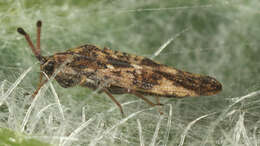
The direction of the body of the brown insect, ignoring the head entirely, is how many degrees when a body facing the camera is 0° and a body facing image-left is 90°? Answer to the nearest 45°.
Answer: approximately 90°
